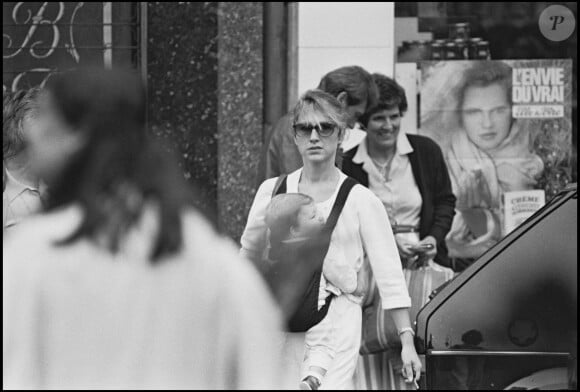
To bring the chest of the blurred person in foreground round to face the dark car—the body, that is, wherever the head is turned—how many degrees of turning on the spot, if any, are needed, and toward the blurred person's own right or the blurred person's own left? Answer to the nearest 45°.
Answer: approximately 90° to the blurred person's own right

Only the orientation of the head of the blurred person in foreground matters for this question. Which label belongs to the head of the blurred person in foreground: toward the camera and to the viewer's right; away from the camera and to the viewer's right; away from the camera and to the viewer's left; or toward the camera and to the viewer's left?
away from the camera and to the viewer's left

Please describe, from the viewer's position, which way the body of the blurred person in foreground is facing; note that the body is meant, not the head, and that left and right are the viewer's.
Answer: facing away from the viewer and to the left of the viewer
